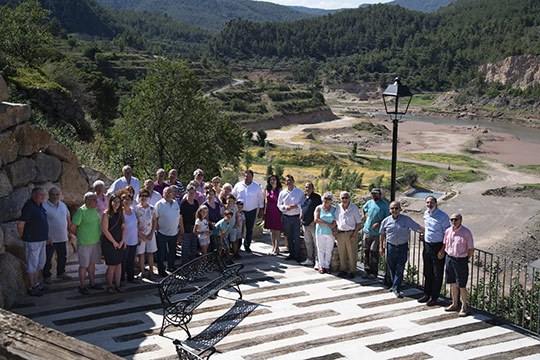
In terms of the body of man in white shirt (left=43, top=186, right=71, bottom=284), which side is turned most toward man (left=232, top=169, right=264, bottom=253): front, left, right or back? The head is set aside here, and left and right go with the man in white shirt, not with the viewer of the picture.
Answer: left

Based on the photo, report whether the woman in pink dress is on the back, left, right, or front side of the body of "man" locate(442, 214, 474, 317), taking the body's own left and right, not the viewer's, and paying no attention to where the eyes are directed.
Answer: right

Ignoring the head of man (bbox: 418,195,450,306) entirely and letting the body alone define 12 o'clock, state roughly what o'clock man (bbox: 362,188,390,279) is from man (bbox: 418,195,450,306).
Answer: man (bbox: 362,188,390,279) is roughly at 3 o'clock from man (bbox: 418,195,450,306).

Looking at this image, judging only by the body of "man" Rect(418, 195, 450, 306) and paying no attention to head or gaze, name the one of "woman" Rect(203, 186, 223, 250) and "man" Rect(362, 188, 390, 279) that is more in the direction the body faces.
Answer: the woman

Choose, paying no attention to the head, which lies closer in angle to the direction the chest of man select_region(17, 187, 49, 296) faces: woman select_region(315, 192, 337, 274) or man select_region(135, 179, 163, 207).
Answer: the woman

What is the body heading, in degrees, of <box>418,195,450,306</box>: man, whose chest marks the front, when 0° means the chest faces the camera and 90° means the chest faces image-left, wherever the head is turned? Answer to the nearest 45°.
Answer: approximately 45°

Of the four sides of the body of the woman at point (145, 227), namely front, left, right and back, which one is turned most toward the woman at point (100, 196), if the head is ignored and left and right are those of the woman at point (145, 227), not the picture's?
right
